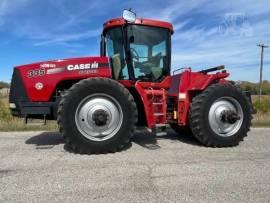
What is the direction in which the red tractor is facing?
to the viewer's left
